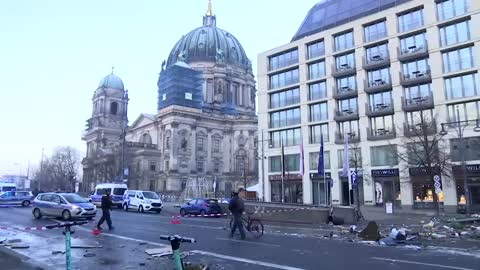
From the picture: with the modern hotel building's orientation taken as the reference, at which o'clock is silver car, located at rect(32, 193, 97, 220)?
The silver car is roughly at 12 o'clock from the modern hotel building.

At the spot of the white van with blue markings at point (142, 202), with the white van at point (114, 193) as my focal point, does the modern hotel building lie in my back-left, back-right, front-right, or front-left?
back-right

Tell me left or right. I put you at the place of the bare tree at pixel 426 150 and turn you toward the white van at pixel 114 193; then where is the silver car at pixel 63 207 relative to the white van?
left

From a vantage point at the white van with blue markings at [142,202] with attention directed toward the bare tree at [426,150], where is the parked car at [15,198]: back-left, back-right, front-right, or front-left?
back-left

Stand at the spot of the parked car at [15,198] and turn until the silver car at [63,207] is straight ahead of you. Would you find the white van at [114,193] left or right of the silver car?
left

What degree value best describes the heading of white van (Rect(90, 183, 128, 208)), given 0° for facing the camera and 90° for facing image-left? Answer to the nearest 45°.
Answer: approximately 45°

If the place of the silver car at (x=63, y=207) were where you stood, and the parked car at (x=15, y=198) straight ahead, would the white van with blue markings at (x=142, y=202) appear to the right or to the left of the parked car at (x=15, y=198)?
right

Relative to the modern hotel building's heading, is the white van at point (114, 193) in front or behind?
in front

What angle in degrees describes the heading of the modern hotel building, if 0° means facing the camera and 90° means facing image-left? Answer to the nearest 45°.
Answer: approximately 45°

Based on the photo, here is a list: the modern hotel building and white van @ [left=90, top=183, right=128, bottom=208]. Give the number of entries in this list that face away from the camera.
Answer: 0

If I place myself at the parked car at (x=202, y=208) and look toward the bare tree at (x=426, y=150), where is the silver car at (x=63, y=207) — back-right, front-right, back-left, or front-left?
back-right

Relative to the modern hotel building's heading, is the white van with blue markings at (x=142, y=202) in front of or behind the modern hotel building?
in front
